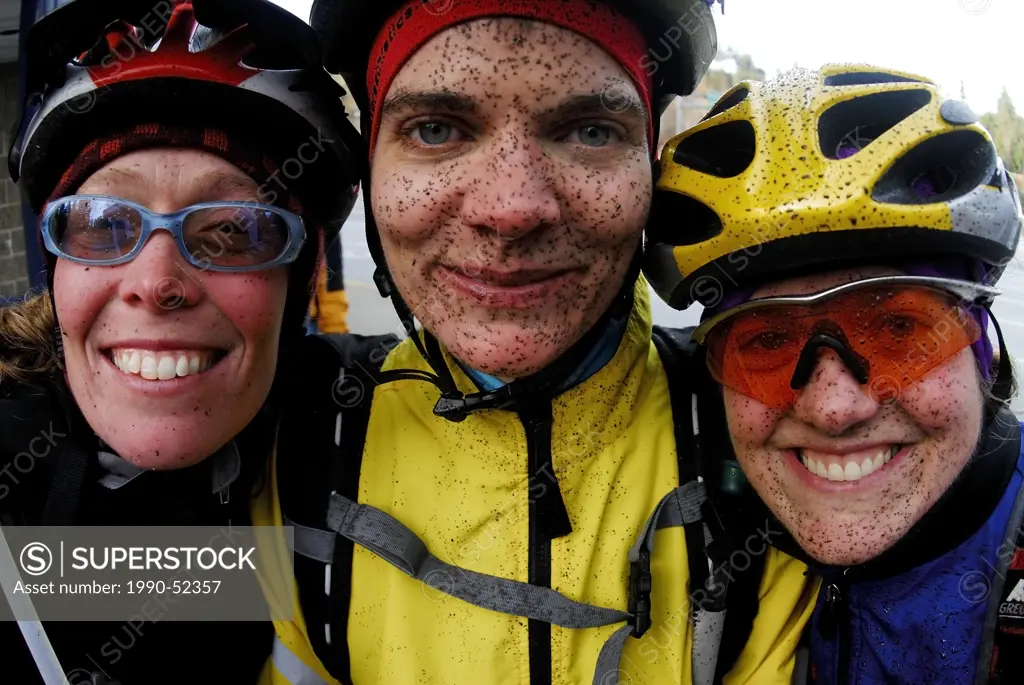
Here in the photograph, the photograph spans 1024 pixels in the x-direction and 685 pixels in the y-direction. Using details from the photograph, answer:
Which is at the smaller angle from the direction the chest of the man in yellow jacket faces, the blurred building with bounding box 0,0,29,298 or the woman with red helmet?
the woman with red helmet

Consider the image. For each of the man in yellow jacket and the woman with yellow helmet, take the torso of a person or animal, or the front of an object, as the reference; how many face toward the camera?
2

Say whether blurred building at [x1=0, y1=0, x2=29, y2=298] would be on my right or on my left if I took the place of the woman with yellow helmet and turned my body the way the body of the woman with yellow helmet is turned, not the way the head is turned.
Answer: on my right

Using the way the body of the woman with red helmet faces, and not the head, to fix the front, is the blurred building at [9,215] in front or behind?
behind

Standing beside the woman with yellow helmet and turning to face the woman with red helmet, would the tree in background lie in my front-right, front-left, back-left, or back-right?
back-right

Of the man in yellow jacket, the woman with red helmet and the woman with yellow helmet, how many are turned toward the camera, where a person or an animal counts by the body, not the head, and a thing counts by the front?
3

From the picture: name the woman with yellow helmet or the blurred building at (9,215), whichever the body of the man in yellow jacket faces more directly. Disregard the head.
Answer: the woman with yellow helmet

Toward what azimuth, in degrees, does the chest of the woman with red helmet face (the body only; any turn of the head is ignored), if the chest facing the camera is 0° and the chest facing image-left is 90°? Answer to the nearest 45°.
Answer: approximately 0°

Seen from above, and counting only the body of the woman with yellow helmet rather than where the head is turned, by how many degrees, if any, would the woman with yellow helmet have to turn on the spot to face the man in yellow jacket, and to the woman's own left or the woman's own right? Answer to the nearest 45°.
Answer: approximately 90° to the woman's own right

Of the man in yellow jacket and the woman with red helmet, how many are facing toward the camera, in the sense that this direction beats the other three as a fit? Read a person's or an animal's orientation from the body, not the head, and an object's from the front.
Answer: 2
